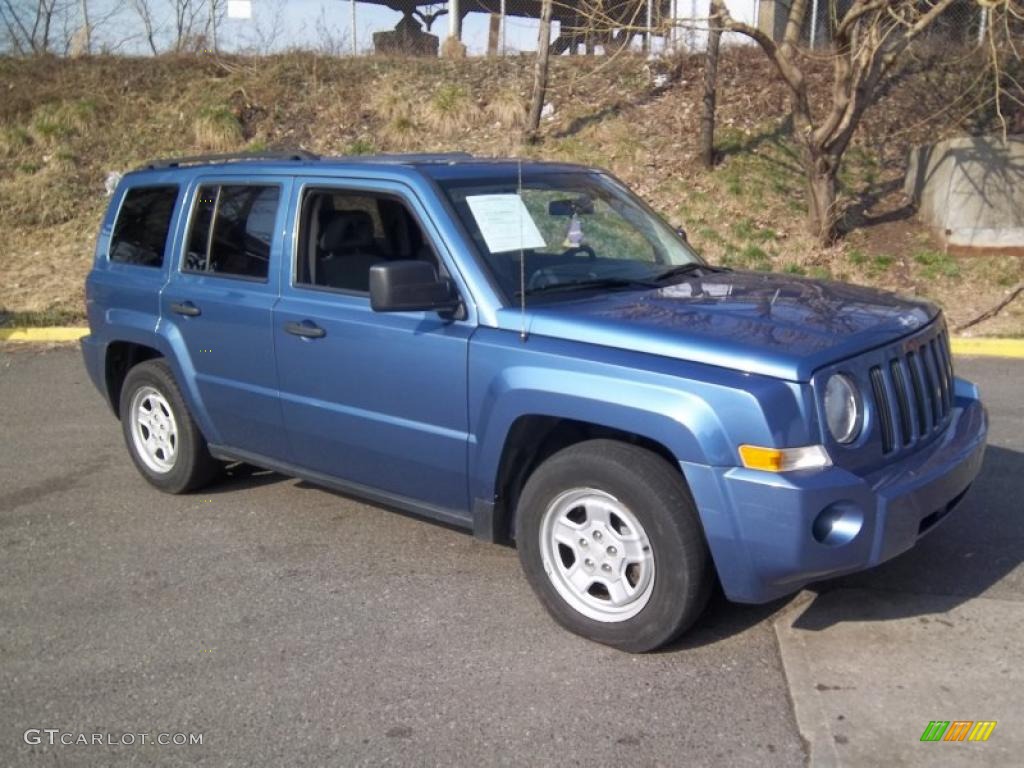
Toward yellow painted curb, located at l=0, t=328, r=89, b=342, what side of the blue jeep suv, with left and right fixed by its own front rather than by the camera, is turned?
back

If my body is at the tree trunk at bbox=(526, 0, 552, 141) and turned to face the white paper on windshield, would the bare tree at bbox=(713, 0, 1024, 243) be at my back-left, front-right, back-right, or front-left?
front-left

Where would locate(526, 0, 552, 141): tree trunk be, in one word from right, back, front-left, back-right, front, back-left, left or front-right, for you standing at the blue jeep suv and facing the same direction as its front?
back-left

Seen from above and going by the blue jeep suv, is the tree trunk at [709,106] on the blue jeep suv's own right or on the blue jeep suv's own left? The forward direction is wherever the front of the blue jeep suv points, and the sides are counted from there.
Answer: on the blue jeep suv's own left

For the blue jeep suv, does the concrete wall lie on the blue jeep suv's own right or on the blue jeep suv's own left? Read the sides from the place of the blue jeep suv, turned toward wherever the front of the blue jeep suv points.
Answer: on the blue jeep suv's own left

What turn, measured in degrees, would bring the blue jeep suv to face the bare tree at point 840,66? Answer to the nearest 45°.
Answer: approximately 135° to its left

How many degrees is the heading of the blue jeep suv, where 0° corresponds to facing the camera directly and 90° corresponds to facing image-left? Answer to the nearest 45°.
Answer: approximately 315°
